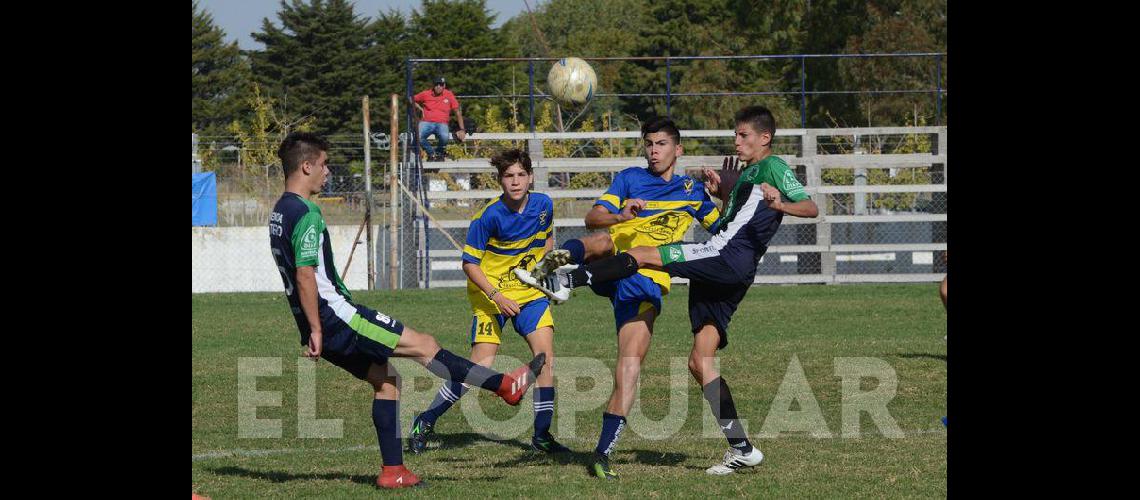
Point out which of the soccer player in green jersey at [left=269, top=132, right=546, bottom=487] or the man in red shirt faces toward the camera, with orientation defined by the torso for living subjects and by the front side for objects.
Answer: the man in red shirt

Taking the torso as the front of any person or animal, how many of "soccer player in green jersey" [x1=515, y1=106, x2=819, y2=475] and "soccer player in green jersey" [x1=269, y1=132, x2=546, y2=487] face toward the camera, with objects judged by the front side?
0

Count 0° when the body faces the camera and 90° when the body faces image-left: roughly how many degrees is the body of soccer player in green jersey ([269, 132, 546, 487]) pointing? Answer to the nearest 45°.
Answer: approximately 270°

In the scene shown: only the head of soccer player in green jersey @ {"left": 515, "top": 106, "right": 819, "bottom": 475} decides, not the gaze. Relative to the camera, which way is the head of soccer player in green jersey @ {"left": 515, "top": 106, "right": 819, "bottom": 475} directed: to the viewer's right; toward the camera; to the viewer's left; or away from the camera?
to the viewer's left

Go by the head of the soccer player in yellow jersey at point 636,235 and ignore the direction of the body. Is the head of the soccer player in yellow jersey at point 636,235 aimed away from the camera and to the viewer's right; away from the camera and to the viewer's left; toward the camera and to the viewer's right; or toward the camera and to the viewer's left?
toward the camera and to the viewer's left

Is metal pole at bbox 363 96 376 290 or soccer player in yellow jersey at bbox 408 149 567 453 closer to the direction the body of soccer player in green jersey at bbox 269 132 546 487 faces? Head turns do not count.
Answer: the soccer player in yellow jersey

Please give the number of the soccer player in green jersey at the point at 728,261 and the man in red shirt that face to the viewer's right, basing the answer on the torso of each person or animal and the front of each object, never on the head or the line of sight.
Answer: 0

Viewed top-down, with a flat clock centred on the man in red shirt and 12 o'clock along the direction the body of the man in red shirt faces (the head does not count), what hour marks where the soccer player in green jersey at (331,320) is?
The soccer player in green jersey is roughly at 12 o'clock from the man in red shirt.

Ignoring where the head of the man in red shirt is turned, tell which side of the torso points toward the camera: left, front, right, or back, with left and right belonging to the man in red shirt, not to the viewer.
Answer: front

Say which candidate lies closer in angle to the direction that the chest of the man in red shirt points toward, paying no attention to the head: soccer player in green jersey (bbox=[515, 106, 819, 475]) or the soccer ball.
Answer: the soccer player in green jersey

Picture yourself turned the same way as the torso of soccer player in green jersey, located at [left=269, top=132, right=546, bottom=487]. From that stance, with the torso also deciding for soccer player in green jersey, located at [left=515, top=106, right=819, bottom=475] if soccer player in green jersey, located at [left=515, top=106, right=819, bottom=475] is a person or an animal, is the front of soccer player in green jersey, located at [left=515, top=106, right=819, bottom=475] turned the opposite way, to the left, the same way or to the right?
the opposite way

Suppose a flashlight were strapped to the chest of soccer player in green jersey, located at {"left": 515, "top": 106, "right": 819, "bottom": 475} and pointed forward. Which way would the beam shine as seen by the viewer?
to the viewer's left

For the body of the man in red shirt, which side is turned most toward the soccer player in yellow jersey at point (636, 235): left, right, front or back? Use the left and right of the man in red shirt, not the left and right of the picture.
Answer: front

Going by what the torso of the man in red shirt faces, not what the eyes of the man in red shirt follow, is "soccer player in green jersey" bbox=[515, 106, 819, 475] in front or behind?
in front

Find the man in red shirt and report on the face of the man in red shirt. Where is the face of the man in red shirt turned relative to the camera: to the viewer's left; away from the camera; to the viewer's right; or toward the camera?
toward the camera
